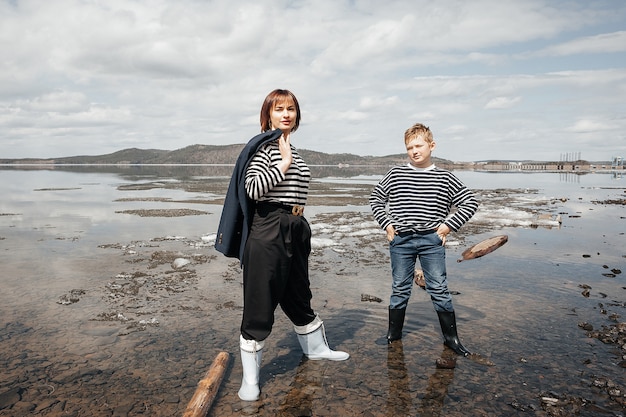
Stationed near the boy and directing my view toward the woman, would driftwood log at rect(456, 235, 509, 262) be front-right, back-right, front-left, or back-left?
back-right

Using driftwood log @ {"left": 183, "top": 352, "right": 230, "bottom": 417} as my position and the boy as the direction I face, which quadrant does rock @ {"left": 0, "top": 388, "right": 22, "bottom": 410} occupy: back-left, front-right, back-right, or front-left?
back-left

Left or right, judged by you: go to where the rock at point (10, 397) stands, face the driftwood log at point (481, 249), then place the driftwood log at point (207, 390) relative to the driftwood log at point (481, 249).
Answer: right

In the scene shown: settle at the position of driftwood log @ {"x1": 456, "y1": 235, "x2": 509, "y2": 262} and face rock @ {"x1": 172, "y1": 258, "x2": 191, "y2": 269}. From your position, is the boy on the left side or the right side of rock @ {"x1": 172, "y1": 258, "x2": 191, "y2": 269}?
left

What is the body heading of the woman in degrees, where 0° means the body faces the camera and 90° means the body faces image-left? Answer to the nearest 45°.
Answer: approximately 315°

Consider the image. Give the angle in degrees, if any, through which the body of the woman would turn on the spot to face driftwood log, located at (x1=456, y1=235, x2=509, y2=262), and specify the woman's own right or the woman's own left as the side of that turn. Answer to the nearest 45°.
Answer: approximately 90° to the woman's own left

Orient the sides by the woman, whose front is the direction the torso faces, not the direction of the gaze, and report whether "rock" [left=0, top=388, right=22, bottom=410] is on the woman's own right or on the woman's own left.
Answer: on the woman's own right

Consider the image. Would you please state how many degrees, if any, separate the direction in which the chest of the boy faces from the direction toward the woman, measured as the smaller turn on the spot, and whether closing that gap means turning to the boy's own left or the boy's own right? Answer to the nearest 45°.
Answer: approximately 45° to the boy's own right

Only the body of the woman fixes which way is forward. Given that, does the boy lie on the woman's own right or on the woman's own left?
on the woman's own left

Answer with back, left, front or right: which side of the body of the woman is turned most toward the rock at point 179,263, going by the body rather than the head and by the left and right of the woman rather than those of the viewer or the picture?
back

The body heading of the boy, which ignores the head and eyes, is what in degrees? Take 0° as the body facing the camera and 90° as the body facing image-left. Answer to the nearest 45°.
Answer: approximately 0°

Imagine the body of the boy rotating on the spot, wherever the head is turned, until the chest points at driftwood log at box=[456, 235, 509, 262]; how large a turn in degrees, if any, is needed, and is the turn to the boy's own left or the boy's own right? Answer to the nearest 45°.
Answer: approximately 180°

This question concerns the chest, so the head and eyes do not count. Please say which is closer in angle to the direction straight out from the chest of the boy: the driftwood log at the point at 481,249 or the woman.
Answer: the woman
